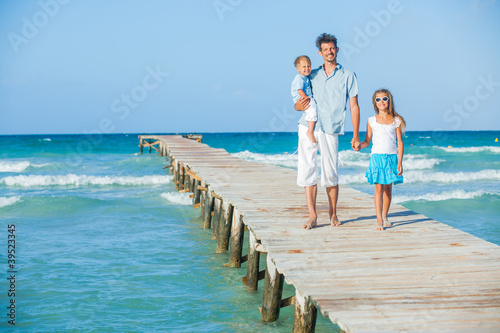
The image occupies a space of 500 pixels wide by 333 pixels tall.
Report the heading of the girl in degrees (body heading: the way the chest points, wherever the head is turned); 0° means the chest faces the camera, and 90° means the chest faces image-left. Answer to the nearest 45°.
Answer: approximately 0°

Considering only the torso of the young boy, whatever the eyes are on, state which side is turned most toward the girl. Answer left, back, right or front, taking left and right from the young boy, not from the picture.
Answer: left

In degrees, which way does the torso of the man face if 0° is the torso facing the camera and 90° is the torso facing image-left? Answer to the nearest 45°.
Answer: approximately 0°

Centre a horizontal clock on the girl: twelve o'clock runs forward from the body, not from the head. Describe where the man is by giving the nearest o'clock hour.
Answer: The man is roughly at 2 o'clock from the girl.

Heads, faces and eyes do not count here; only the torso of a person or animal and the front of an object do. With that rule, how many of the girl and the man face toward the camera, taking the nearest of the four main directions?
2

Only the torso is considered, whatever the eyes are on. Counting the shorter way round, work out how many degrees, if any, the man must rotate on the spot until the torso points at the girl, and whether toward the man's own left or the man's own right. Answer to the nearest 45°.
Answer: approximately 135° to the man's own left

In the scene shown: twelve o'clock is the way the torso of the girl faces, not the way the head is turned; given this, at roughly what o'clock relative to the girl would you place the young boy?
The young boy is roughly at 2 o'clock from the girl.

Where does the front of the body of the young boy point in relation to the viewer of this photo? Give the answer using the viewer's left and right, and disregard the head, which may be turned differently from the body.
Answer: facing the viewer and to the right of the viewer
